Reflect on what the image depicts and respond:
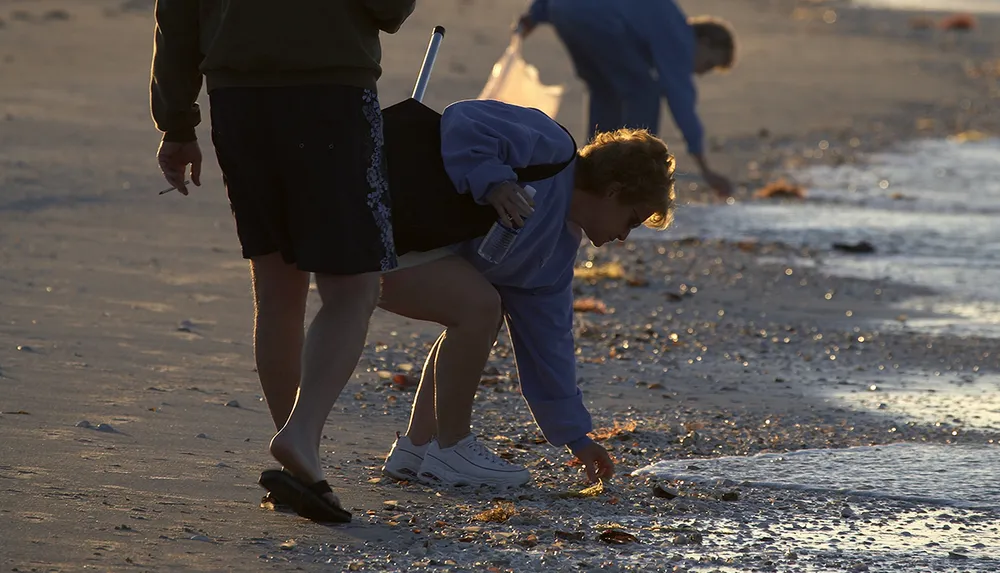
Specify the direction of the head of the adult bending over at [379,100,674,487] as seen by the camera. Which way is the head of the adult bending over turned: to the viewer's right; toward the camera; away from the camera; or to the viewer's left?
to the viewer's right

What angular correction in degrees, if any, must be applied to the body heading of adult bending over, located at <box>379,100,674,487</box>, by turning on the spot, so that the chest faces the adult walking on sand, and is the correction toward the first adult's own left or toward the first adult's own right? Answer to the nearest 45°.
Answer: approximately 135° to the first adult's own right

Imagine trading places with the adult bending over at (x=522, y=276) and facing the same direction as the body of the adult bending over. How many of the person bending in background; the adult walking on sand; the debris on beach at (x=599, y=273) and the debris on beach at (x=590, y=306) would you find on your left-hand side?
3

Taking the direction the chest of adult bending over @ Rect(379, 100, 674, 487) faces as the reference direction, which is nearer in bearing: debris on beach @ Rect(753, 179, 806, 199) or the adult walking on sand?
the debris on beach

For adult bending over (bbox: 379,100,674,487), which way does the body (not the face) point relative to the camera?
to the viewer's right

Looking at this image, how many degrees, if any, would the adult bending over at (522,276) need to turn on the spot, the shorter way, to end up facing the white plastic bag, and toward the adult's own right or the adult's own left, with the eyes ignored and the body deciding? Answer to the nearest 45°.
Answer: approximately 90° to the adult's own left

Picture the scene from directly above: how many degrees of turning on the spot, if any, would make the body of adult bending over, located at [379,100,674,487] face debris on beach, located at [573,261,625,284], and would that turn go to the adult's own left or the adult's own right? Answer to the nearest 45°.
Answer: approximately 90° to the adult's own left

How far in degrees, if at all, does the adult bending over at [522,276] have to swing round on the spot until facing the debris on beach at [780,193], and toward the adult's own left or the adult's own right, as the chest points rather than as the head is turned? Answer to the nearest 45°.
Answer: approximately 90° to the adult's own left

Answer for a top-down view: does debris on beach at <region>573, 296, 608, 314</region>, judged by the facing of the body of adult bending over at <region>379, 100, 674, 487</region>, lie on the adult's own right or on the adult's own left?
on the adult's own left

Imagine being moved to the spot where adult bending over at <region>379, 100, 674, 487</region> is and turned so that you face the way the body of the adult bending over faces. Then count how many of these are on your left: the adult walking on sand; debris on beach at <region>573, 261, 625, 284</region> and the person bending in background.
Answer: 2

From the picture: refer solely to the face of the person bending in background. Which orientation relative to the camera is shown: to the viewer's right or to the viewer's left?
to the viewer's right
